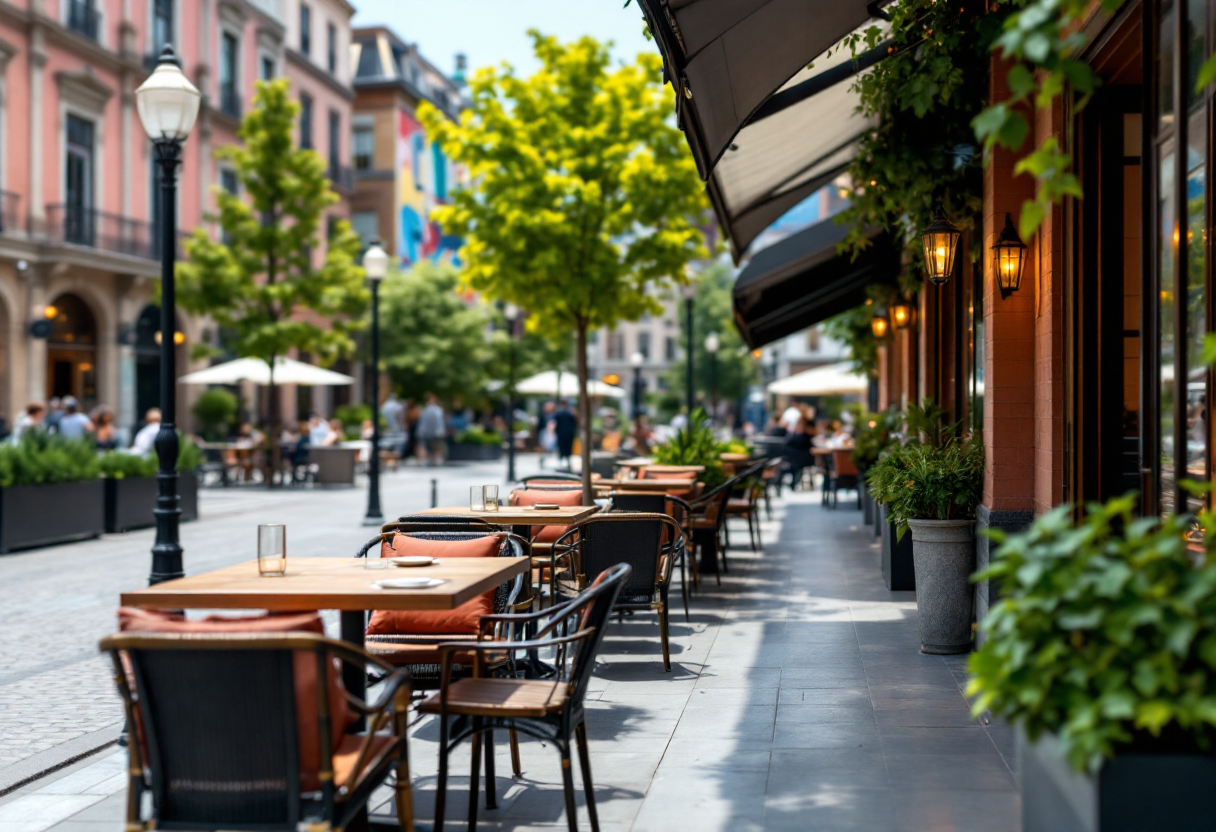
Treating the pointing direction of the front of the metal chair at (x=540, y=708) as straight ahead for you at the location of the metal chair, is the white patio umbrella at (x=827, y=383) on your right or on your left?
on your right

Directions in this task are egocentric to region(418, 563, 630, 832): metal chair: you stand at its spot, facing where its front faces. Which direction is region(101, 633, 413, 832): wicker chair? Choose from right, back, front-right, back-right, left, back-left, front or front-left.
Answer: front-left

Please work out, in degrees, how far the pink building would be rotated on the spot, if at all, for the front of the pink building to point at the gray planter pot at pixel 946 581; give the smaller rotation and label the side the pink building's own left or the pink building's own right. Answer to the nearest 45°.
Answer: approximately 45° to the pink building's own right

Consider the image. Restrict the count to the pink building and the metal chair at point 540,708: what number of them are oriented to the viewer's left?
1

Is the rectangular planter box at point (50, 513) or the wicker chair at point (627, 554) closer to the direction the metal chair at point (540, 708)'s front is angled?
the rectangular planter box

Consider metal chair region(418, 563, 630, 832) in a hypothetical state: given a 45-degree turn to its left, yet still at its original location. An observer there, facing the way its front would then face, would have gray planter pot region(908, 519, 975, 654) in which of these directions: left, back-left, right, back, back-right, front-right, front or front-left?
back

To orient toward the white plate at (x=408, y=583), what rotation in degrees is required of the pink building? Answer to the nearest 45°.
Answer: approximately 45° to its right

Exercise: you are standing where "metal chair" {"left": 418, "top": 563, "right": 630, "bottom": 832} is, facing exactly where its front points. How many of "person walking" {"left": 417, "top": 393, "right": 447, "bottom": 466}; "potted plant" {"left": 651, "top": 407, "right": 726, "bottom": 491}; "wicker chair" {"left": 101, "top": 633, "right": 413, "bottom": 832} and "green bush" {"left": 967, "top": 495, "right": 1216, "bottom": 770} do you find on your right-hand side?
2

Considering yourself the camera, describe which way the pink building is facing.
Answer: facing the viewer and to the right of the viewer

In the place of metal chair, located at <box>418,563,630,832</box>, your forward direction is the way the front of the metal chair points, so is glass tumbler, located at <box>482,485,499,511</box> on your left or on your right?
on your right

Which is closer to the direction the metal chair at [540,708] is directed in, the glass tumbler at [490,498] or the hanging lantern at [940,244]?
the glass tumbler

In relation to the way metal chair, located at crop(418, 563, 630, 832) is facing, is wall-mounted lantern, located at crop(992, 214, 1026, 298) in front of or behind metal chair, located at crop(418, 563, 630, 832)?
behind

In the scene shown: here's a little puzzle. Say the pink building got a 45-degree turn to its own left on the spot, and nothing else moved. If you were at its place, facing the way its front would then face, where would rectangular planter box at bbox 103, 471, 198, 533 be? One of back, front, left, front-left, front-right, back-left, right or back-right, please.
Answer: right

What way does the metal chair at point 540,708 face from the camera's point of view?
to the viewer's left

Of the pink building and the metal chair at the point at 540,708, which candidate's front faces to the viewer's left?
the metal chair

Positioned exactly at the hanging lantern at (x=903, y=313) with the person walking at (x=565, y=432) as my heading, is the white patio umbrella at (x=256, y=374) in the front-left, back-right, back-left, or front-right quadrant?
front-left

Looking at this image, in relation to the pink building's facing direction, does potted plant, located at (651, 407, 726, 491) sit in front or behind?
in front

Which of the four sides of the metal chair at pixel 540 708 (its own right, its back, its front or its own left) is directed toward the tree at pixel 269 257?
right
